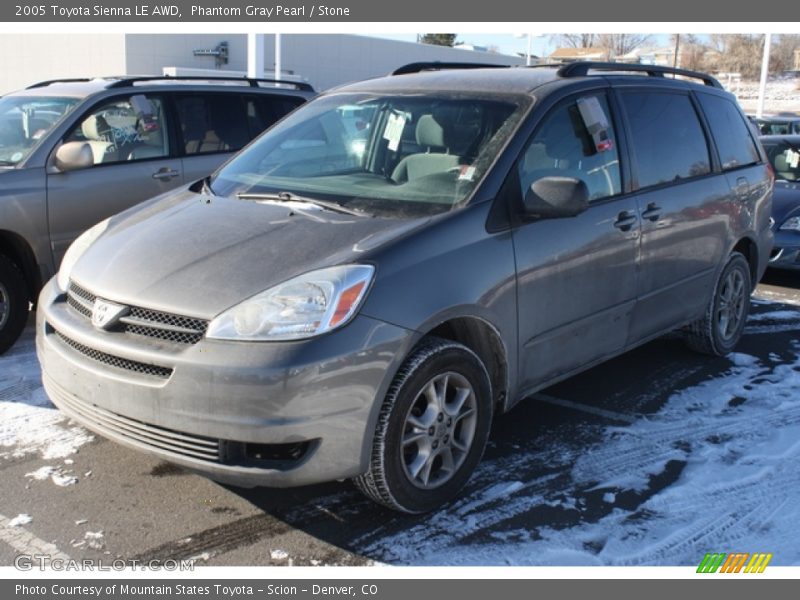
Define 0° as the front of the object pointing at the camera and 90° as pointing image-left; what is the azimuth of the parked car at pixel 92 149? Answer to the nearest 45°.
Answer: approximately 45°

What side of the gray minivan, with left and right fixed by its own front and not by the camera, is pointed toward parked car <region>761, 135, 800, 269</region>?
back

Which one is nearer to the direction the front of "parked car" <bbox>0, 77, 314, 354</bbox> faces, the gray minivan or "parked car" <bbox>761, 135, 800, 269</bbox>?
the gray minivan

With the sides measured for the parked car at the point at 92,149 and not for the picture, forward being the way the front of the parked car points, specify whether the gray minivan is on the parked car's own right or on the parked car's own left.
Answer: on the parked car's own left

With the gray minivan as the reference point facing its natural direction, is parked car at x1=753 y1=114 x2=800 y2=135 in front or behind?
behind

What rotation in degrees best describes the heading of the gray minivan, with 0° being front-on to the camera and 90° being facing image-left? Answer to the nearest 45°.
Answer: approximately 45°

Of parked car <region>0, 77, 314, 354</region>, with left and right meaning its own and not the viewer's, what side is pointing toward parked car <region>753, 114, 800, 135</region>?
back

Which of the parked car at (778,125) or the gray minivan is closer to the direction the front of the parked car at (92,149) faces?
the gray minivan
